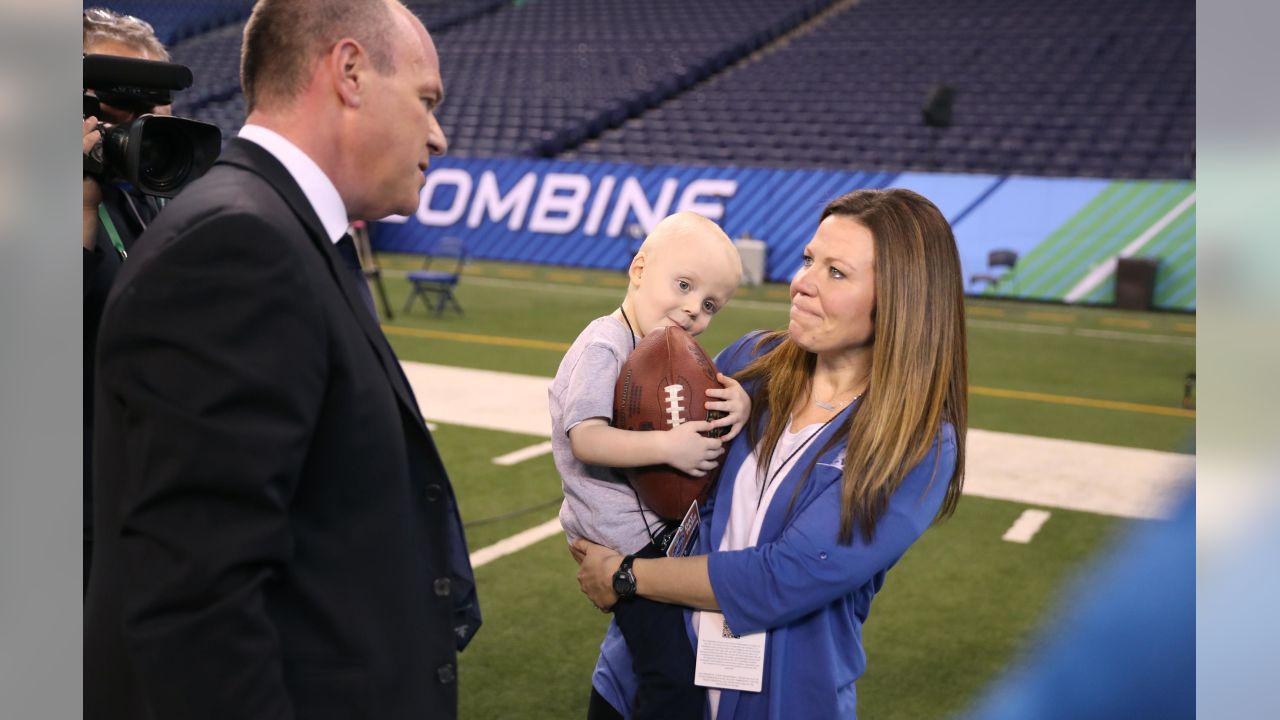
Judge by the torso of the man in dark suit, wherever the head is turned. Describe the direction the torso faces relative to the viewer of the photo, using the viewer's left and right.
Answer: facing to the right of the viewer

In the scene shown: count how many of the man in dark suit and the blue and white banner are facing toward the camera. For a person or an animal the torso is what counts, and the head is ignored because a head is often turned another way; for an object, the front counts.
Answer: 1

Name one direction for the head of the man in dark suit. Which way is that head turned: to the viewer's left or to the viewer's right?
to the viewer's right

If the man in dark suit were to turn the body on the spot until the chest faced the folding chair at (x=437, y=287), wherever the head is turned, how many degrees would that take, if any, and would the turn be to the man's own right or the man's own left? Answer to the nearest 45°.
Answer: approximately 90° to the man's own left

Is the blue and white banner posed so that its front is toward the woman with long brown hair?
yes

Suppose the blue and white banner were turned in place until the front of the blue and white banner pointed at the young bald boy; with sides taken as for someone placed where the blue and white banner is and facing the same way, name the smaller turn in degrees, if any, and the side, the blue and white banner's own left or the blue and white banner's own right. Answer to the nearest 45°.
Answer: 0° — it already faces them
